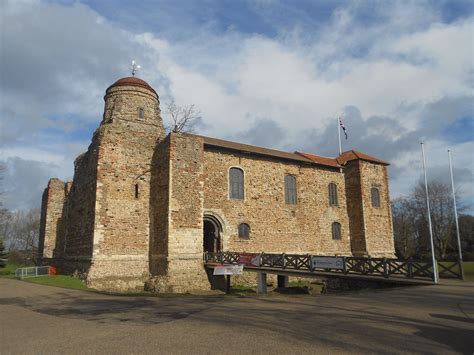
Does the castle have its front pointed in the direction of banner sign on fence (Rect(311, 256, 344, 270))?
yes

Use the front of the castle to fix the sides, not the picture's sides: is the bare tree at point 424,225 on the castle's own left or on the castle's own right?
on the castle's own left

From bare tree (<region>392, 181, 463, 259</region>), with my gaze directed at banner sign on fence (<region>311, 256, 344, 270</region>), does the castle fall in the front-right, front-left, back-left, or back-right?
front-right

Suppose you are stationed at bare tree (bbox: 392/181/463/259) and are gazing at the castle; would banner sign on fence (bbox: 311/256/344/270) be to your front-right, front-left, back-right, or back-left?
front-left

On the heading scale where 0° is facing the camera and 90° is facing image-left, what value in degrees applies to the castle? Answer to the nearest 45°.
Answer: approximately 315°

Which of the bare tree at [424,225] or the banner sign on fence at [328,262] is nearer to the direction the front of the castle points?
the banner sign on fence
